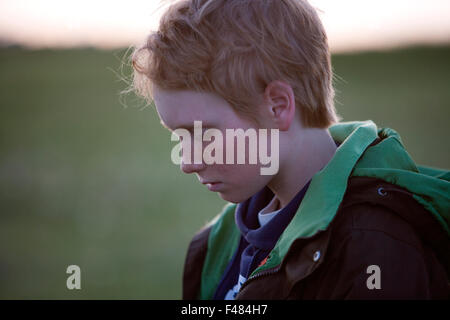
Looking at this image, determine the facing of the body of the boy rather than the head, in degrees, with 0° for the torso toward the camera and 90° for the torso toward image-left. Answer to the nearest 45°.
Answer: approximately 45°
